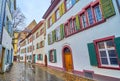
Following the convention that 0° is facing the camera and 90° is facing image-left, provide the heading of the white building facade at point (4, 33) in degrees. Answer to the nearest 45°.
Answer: approximately 270°

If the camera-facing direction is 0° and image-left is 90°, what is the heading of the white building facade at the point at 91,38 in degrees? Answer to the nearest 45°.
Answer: approximately 45°

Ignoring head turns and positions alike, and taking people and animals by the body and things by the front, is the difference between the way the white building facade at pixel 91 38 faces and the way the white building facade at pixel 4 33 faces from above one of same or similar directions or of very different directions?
very different directions

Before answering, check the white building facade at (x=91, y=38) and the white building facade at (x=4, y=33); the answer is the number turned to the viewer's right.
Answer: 1

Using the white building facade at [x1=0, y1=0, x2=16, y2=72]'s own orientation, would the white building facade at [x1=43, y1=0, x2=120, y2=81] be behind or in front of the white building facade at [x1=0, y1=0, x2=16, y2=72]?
in front

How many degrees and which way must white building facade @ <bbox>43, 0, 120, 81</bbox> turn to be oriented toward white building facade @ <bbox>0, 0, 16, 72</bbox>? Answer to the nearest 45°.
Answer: approximately 45° to its right
